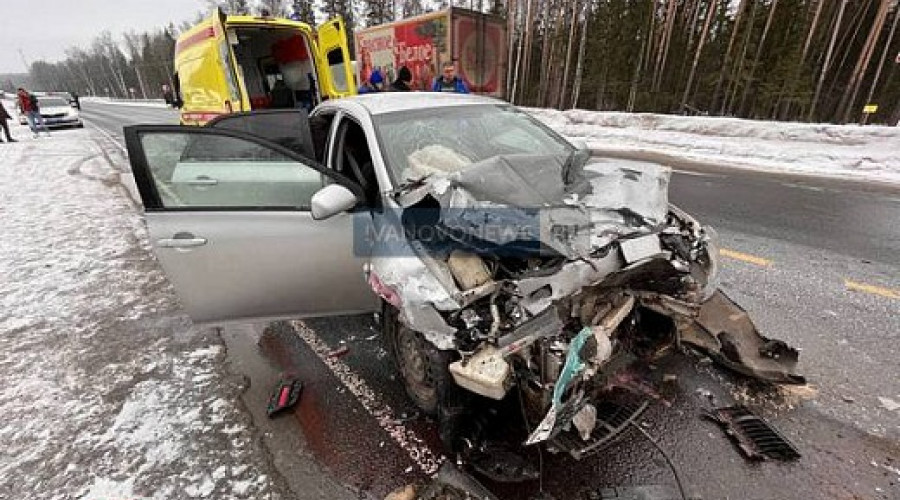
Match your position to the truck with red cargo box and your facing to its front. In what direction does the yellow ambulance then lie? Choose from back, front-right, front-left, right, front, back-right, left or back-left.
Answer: left

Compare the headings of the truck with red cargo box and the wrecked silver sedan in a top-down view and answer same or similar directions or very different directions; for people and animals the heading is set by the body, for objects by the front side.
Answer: very different directions

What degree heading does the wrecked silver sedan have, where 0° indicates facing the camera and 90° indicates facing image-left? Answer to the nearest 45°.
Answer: approximately 315°

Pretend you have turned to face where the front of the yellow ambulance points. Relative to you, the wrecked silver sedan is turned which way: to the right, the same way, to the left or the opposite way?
the opposite way

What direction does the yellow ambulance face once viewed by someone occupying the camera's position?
facing away from the viewer and to the left of the viewer

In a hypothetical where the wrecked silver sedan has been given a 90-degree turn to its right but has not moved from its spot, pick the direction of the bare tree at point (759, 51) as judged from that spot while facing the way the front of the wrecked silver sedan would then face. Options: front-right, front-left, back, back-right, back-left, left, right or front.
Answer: back

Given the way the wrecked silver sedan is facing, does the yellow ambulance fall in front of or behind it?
behind

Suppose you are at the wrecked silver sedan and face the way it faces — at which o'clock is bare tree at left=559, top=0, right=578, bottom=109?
The bare tree is roughly at 8 o'clock from the wrecked silver sedan.

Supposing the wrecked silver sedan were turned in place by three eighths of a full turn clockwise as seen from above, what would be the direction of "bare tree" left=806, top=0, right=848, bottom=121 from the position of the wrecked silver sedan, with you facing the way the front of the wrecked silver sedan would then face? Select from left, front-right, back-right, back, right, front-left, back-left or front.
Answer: back-right

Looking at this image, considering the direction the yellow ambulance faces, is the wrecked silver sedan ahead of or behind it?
behind

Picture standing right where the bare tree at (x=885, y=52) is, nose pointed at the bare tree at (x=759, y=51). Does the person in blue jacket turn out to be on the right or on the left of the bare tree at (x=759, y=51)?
left

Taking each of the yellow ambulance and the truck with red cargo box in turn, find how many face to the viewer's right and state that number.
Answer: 0

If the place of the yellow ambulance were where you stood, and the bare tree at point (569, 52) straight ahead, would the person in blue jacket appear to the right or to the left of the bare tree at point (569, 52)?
right
